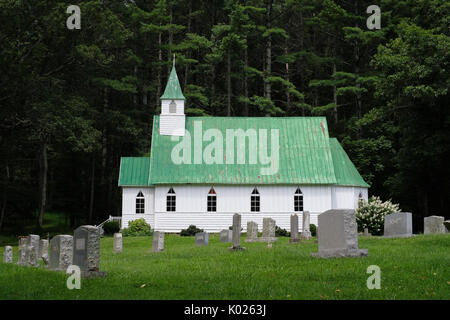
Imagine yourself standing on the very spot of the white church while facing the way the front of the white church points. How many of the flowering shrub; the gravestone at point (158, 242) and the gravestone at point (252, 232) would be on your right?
0

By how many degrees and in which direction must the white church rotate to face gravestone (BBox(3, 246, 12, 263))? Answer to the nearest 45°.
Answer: approximately 90° to its left

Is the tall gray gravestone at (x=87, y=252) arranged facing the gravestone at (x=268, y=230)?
no

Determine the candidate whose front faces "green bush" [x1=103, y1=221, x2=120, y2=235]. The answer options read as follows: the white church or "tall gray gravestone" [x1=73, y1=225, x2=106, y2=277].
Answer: the white church

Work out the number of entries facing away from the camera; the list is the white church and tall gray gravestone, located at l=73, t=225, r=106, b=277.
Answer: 0

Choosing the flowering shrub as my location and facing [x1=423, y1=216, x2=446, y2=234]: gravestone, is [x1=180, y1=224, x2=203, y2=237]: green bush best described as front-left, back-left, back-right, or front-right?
back-right

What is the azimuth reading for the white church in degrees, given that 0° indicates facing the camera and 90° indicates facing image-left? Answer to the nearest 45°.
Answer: approximately 90°

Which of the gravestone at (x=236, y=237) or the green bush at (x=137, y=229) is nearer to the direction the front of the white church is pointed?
the green bush

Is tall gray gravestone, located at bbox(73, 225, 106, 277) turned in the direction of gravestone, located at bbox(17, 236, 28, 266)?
no

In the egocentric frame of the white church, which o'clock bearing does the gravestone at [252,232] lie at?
The gravestone is roughly at 9 o'clock from the white church.

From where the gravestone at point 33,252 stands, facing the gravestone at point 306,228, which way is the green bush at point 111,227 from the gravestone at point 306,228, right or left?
left

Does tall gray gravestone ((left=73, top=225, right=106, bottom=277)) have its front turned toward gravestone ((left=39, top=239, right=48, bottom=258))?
no

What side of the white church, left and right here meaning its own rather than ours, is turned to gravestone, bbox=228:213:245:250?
left

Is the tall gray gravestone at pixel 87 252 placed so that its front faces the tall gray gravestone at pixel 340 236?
no

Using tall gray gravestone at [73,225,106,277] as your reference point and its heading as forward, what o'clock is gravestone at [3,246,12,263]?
The gravestone is roughly at 4 o'clock from the tall gray gravestone.

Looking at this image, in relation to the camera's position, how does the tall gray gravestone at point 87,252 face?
facing the viewer and to the left of the viewer

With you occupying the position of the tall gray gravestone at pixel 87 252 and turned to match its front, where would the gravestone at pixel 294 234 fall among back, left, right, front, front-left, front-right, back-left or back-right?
back

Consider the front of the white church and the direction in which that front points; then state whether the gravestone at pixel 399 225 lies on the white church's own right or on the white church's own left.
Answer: on the white church's own left
